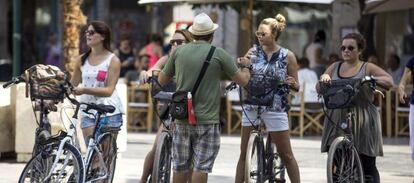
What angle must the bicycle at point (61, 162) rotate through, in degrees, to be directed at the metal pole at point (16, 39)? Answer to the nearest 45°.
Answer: approximately 135° to its right

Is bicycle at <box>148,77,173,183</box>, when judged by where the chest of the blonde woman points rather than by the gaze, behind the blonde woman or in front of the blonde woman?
in front

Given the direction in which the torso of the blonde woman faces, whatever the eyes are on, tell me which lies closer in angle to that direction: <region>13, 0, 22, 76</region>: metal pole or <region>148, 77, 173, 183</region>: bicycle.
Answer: the bicycle

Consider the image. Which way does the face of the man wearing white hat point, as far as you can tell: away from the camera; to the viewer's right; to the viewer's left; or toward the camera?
away from the camera

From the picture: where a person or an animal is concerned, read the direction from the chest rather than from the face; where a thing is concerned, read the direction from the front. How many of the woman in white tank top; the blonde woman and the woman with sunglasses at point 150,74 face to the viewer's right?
0

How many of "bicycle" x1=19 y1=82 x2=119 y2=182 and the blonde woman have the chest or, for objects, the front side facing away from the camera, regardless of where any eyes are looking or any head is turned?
0

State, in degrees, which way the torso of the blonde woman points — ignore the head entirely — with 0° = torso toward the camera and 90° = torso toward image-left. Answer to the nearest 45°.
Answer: approximately 45°

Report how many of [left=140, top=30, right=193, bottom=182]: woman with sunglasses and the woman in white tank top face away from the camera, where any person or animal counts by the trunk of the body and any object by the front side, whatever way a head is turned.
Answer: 0

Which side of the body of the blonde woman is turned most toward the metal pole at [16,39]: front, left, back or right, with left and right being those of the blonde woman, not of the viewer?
right

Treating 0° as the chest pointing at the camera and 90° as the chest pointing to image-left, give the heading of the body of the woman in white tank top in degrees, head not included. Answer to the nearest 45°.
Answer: approximately 45°

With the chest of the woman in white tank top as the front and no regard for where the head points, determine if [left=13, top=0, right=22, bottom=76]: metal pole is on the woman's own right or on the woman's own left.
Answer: on the woman's own right
